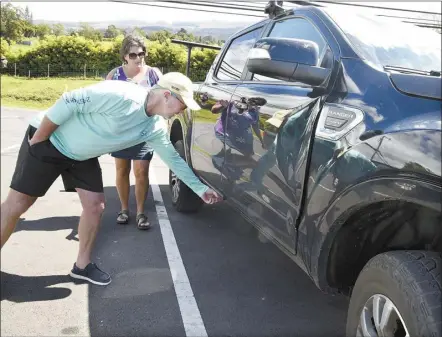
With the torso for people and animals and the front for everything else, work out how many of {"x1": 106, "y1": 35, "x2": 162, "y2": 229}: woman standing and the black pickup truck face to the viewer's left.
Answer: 0

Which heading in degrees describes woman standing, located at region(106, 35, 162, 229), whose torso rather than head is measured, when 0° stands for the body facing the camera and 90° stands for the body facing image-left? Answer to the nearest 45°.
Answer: approximately 0°

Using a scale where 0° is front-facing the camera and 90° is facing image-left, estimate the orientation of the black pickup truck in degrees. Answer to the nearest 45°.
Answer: approximately 315°

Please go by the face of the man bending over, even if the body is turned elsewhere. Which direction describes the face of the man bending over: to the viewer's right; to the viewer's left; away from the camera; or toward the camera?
to the viewer's right

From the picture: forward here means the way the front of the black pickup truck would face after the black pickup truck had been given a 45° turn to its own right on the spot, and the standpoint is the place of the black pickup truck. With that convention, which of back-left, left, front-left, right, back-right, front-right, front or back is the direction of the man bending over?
right
